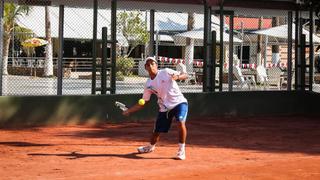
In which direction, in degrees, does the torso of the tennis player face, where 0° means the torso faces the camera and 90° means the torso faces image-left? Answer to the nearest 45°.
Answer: approximately 45°

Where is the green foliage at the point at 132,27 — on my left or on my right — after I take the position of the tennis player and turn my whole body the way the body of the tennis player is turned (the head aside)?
on my right

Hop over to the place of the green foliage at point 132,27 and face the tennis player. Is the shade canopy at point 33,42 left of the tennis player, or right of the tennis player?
right

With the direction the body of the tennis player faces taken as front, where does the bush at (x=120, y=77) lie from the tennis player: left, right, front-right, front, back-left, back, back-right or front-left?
back-right

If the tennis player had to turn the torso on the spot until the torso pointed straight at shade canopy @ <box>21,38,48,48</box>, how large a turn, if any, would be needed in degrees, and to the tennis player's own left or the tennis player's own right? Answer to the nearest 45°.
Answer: approximately 135° to the tennis player's own right
